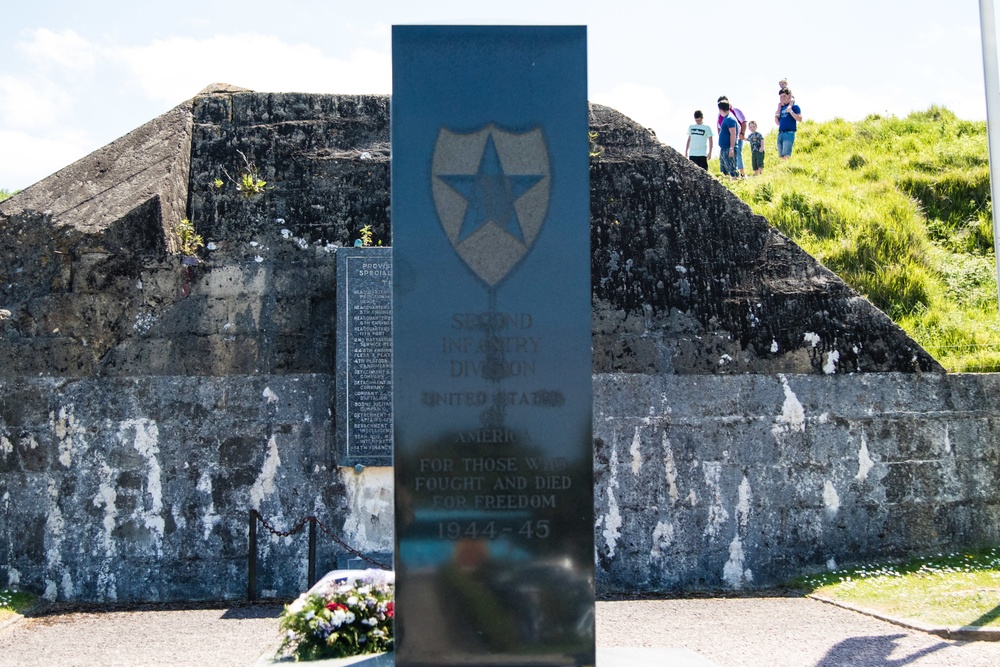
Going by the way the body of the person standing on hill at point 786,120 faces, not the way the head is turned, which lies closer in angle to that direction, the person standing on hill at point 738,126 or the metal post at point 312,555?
the metal post

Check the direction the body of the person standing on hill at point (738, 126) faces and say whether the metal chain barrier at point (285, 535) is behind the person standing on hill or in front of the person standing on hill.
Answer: in front

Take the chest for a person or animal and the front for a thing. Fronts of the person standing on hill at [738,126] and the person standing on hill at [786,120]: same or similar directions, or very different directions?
same or similar directions

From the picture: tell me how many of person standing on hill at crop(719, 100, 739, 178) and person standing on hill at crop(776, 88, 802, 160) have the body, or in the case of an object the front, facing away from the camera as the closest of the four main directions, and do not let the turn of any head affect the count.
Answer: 0

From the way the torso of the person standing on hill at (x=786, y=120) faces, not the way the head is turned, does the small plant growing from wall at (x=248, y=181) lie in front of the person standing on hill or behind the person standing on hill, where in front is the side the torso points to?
in front

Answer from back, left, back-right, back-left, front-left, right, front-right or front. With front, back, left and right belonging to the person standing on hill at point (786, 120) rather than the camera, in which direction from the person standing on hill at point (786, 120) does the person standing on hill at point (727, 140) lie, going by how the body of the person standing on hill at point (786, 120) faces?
front-right

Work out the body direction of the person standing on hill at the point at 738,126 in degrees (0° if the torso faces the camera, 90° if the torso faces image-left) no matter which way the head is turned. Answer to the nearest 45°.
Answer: approximately 45°

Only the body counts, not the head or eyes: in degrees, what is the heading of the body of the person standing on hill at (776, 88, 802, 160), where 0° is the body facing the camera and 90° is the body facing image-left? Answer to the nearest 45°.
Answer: approximately 45°

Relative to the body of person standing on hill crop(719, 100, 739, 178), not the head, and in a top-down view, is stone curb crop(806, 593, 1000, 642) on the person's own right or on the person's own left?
on the person's own left
